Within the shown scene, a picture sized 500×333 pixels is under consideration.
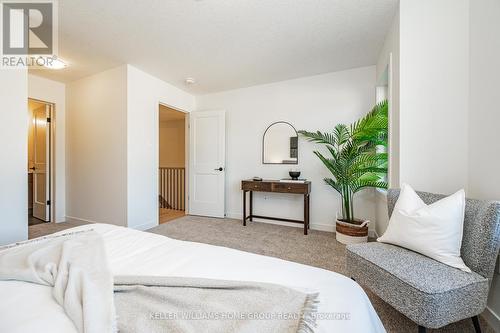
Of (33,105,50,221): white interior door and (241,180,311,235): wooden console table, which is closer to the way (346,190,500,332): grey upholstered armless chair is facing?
the white interior door

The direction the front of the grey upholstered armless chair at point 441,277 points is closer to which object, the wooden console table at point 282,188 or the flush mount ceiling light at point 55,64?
the flush mount ceiling light

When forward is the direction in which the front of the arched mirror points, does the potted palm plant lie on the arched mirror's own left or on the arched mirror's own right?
on the arched mirror's own left

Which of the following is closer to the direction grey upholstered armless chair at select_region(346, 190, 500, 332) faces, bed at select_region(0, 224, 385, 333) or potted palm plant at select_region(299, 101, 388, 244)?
the bed

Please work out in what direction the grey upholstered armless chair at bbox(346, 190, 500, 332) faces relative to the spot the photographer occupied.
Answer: facing the viewer and to the left of the viewer

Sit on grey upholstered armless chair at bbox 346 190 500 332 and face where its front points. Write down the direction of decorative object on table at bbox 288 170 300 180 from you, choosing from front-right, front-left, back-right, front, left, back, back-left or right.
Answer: right

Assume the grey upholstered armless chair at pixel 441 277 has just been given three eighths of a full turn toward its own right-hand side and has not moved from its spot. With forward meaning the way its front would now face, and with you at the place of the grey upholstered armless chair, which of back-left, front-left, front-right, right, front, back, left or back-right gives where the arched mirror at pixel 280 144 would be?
front-left

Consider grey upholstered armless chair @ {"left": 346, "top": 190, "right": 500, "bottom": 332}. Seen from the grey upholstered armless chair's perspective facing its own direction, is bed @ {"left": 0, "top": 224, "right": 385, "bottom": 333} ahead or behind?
ahead

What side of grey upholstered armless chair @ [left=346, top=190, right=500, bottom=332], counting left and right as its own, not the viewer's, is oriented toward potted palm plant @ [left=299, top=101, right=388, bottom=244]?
right

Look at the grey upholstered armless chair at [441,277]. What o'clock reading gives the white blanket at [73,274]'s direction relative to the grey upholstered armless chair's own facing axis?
The white blanket is roughly at 12 o'clock from the grey upholstered armless chair.
